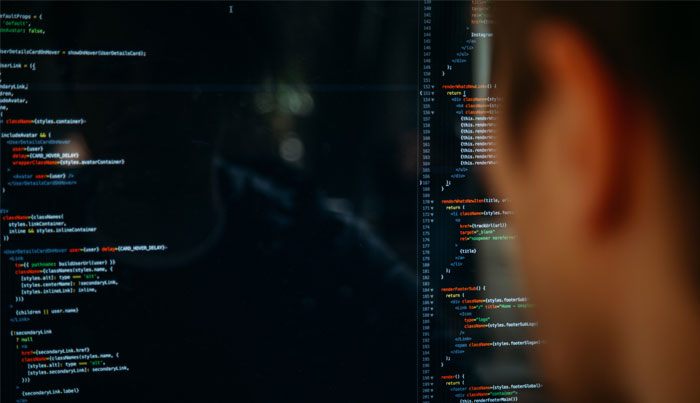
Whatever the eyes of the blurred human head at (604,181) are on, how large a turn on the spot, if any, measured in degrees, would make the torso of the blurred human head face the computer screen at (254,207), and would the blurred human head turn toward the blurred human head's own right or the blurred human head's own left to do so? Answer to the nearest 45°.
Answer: approximately 45° to the blurred human head's own left

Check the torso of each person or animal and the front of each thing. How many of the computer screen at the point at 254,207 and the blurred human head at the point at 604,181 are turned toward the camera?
1

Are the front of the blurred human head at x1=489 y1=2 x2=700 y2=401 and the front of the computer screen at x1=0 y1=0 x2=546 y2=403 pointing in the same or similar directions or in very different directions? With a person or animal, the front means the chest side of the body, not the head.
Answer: very different directions

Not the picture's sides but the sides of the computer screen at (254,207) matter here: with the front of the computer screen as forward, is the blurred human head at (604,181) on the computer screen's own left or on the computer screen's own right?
on the computer screen's own left

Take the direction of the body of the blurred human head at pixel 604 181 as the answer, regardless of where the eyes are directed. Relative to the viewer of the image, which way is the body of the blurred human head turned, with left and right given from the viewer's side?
facing away from the viewer and to the left of the viewer

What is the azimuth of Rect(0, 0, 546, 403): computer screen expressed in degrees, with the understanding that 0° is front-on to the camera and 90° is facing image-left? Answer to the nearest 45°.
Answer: approximately 0°
